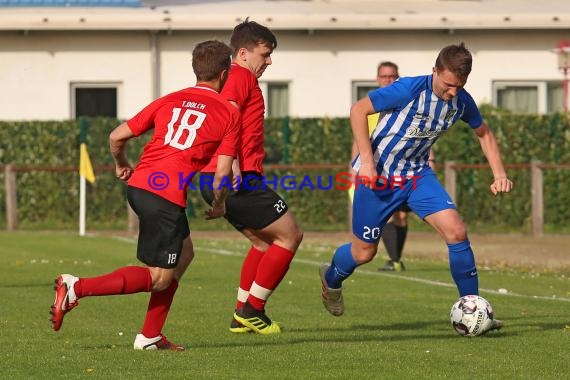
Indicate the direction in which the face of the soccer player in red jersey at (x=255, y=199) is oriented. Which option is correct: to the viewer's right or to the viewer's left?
to the viewer's right

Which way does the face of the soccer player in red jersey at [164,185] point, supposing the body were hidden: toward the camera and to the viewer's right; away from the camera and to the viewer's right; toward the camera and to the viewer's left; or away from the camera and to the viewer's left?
away from the camera and to the viewer's right

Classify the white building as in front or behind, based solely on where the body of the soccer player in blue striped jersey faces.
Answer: behind

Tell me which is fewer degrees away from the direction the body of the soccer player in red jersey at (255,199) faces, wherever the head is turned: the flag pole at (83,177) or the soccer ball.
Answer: the soccer ball

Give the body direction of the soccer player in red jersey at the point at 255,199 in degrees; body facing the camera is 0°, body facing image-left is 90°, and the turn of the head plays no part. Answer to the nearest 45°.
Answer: approximately 270°

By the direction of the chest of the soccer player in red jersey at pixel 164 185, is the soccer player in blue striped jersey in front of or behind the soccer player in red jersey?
in front

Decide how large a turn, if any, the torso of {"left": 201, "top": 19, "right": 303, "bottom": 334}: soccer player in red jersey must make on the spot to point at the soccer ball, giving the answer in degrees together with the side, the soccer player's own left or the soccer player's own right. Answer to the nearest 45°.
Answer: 0° — they already face it

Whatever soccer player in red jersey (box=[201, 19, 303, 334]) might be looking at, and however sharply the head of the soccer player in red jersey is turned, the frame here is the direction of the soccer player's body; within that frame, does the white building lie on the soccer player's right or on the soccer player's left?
on the soccer player's left

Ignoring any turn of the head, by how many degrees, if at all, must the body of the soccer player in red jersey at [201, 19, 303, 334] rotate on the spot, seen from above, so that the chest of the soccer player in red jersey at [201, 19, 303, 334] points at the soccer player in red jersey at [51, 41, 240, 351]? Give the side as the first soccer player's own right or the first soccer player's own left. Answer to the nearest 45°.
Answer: approximately 135° to the first soccer player's own right

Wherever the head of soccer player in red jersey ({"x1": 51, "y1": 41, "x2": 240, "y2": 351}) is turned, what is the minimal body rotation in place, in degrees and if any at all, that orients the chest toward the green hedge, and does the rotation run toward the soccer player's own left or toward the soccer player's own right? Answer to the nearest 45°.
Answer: approximately 45° to the soccer player's own left
